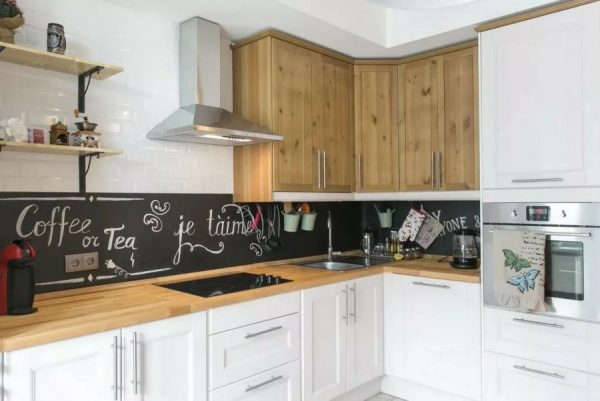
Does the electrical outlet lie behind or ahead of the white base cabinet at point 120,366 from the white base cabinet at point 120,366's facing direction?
behind

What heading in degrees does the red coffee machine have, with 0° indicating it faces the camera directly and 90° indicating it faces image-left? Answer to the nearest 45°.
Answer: approximately 315°

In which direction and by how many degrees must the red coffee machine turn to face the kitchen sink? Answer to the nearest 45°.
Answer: approximately 45° to its left

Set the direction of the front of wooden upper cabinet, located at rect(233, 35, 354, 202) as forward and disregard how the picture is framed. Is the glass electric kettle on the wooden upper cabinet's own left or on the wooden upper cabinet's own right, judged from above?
on the wooden upper cabinet's own left

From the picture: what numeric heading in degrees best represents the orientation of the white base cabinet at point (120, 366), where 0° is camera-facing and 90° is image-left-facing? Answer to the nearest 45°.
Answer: approximately 315°

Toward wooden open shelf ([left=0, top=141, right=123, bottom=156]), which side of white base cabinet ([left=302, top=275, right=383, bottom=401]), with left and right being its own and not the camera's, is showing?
right
